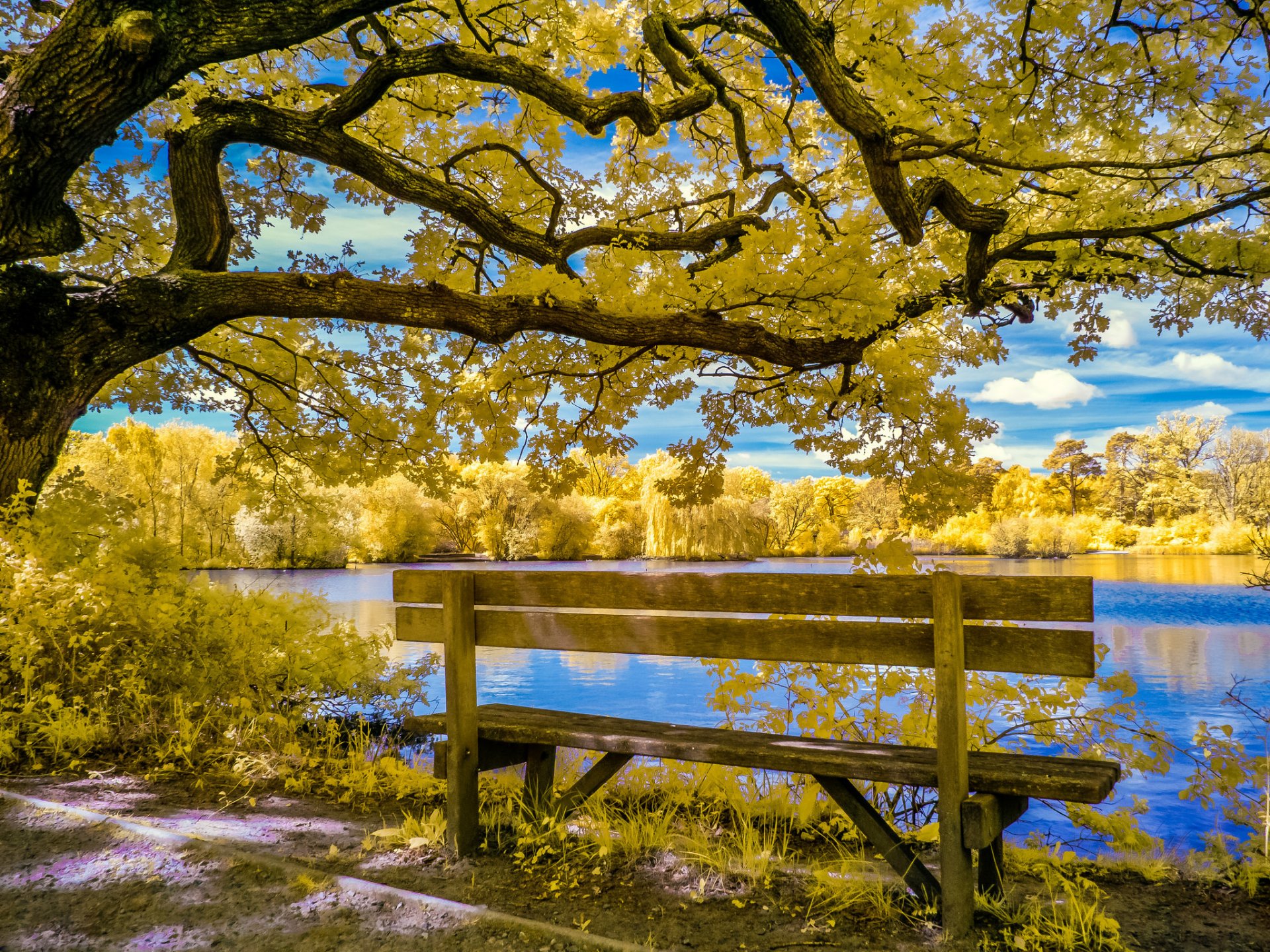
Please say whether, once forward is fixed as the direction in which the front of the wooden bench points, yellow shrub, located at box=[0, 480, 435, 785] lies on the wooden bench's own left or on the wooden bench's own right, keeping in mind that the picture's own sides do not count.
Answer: on the wooden bench's own left

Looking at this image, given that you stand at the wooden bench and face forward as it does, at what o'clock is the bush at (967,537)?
The bush is roughly at 11 o'clock from the wooden bench.

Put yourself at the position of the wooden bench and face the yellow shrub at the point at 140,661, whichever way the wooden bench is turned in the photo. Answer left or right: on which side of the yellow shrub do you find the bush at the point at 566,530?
right

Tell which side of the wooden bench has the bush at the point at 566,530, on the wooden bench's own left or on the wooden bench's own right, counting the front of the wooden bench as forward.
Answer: on the wooden bench's own left

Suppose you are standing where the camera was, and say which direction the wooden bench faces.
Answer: facing away from the viewer and to the right of the viewer
